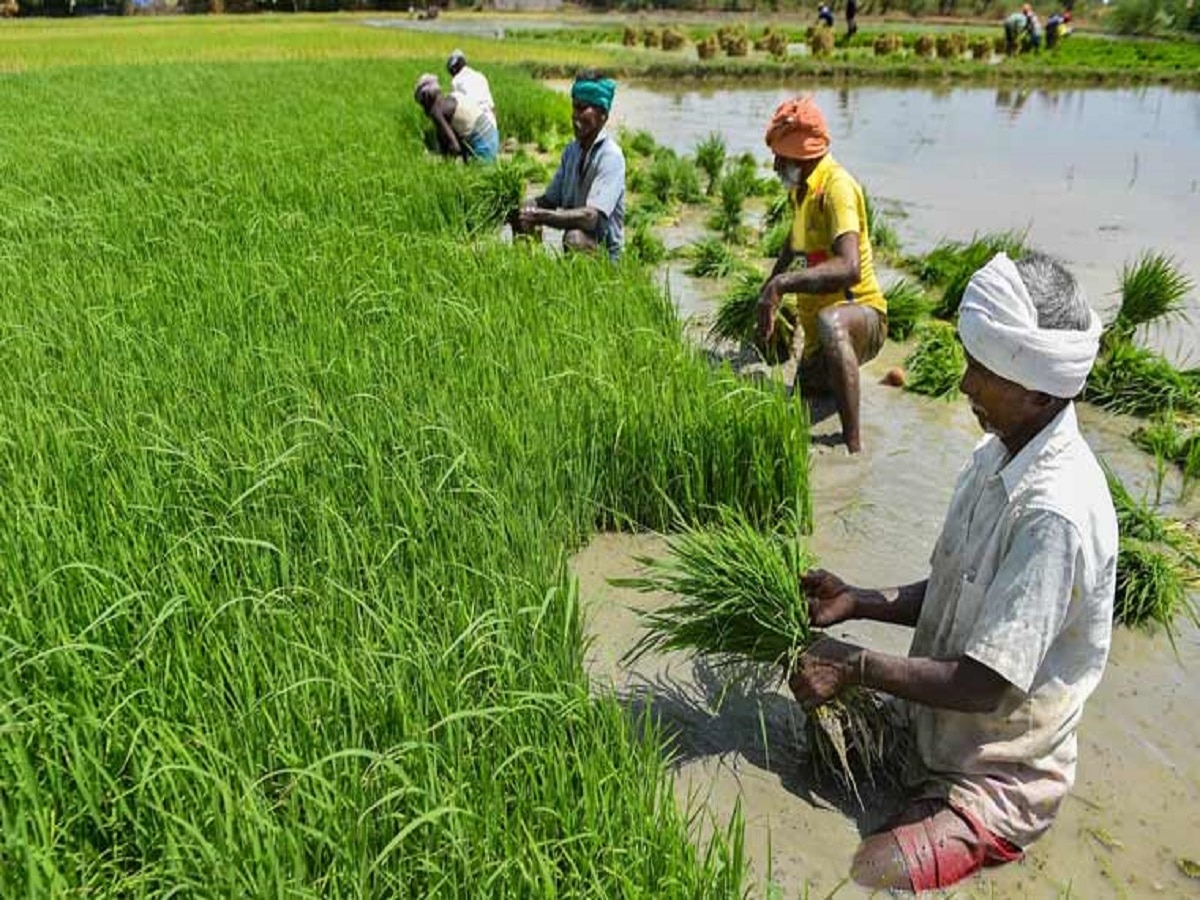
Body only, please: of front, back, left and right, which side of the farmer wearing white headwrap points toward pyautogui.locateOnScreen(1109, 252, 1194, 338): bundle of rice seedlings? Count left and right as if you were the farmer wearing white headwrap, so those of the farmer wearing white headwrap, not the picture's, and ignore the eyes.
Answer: right

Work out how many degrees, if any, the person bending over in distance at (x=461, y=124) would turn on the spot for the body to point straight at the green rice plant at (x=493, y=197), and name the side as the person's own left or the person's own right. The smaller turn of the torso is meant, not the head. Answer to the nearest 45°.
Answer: approximately 90° to the person's own left

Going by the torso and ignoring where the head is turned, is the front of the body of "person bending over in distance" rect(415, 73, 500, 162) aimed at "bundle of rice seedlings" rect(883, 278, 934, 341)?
no

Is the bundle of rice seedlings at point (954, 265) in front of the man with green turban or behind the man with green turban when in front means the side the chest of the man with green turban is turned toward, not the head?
behind

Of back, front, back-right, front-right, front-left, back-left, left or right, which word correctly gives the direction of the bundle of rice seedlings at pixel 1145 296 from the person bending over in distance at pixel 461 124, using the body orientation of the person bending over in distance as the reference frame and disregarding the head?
back-left

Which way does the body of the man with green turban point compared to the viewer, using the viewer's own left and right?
facing the viewer and to the left of the viewer

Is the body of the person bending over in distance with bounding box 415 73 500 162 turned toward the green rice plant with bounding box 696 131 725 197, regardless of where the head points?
no

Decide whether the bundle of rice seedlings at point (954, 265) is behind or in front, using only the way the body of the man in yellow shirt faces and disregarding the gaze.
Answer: behind

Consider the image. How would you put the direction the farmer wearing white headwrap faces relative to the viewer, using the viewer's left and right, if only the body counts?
facing to the left of the viewer

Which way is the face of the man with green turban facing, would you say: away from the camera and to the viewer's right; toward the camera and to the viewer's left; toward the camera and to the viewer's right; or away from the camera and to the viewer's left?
toward the camera and to the viewer's left

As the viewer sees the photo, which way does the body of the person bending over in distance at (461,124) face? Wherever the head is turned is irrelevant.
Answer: to the viewer's left

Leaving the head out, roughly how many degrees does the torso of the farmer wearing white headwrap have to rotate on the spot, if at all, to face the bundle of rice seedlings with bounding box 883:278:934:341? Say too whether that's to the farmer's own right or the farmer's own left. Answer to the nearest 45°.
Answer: approximately 90° to the farmer's own right

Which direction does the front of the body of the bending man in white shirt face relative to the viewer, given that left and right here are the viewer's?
facing to the left of the viewer

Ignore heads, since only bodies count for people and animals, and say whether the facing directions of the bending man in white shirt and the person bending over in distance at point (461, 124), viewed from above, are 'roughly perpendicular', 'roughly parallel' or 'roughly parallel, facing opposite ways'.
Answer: roughly parallel

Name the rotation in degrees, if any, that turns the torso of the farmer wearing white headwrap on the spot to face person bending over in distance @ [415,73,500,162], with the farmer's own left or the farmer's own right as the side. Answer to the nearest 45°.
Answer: approximately 45° to the farmer's own right

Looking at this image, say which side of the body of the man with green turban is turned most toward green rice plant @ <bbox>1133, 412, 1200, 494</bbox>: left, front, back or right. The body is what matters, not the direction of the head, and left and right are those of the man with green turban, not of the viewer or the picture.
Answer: left
